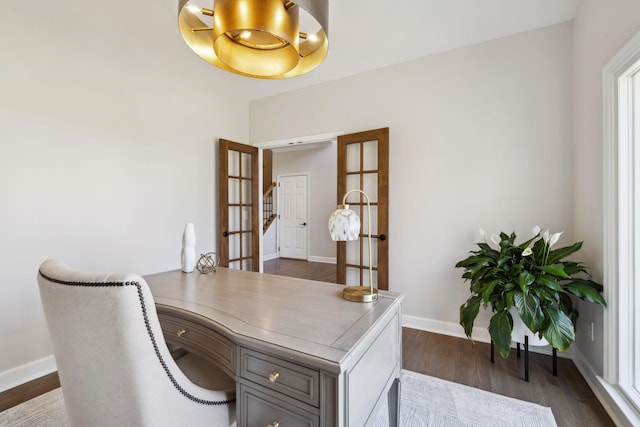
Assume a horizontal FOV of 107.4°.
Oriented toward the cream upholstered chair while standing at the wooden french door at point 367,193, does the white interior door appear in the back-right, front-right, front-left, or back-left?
back-right

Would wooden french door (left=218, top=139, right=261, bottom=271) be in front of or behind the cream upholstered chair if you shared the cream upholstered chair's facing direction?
in front

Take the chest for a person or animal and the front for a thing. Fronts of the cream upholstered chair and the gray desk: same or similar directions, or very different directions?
very different directions

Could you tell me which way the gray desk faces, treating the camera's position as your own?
facing the viewer and to the left of the viewer

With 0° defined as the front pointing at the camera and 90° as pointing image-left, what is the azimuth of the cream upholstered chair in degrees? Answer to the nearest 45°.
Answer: approximately 225°

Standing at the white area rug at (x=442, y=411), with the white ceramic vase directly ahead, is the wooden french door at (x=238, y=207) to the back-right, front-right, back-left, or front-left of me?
front-right

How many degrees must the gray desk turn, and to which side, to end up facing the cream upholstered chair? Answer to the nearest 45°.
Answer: approximately 45° to its right

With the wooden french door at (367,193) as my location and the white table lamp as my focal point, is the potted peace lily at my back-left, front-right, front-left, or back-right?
front-left

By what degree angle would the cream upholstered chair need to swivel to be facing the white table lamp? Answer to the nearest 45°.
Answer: approximately 45° to its right
